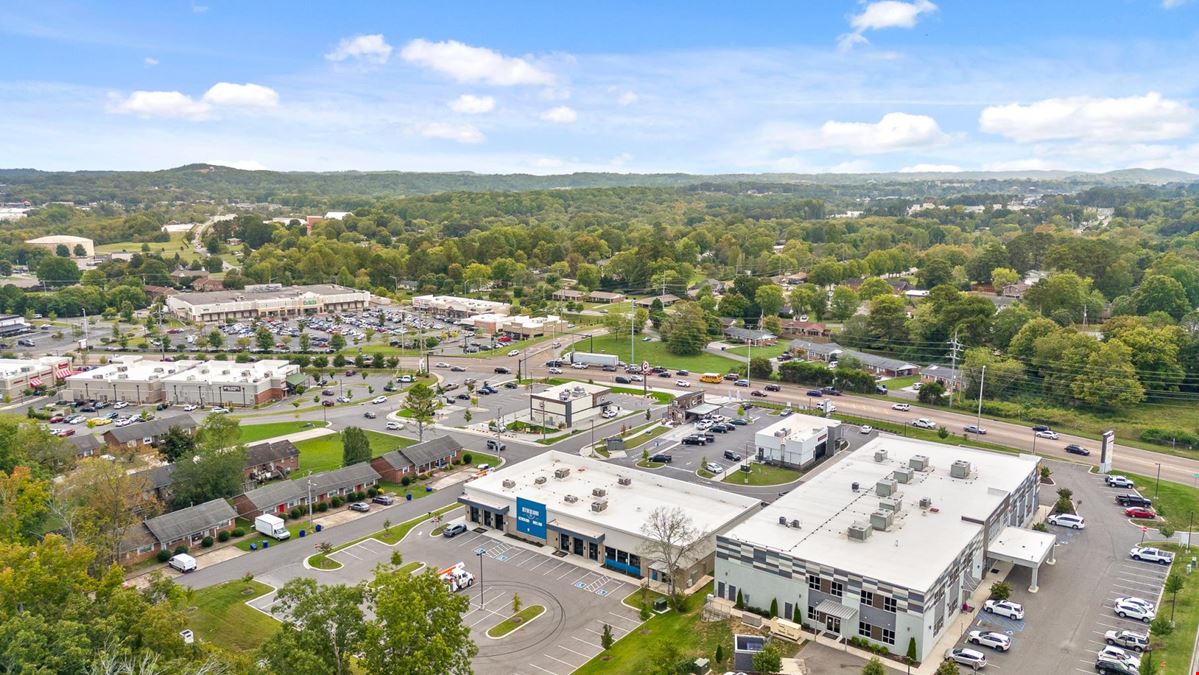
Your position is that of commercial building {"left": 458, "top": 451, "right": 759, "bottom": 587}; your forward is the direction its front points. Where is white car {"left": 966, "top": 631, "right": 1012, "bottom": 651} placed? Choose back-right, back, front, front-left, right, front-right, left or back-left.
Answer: left

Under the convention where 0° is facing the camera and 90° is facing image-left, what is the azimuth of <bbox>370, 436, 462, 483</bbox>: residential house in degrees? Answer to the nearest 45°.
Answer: approximately 315°

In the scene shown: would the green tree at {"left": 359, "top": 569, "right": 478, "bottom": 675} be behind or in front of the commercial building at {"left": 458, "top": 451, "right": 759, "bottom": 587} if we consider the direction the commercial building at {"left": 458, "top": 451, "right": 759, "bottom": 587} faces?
in front

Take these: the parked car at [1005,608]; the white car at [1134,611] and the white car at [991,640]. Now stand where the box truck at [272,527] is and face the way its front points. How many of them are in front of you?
3

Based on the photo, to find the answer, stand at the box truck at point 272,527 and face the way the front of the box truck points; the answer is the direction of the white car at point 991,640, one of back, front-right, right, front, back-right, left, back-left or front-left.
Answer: front

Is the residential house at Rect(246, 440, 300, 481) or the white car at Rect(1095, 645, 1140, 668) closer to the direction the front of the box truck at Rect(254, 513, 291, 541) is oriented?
the white car

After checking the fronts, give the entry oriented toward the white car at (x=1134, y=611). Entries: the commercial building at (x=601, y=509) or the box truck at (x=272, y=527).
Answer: the box truck

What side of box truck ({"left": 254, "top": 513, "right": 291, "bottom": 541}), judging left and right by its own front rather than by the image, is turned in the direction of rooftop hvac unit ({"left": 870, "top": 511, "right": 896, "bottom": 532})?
front

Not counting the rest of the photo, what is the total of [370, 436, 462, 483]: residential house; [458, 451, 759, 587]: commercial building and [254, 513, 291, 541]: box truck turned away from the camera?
0

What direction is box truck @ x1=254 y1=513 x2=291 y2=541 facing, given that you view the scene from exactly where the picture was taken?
facing the viewer and to the right of the viewer

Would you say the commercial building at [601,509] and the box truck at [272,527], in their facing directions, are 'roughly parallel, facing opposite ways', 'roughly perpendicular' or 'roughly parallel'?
roughly perpendicular

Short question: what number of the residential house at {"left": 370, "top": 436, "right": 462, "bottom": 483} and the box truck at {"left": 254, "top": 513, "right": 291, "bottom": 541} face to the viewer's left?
0

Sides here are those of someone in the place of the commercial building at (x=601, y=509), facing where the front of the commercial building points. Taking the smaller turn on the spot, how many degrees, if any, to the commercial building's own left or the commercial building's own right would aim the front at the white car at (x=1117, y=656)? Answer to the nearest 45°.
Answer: approximately 90° to the commercial building's own left

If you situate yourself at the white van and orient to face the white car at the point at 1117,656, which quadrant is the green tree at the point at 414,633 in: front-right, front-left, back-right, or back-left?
front-right

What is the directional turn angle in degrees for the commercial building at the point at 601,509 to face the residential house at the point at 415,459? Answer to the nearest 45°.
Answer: approximately 90° to its right

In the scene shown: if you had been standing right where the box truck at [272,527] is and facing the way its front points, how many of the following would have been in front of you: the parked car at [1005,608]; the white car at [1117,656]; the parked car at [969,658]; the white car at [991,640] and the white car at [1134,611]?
5

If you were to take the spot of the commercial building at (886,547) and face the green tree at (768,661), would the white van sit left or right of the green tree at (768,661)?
right
